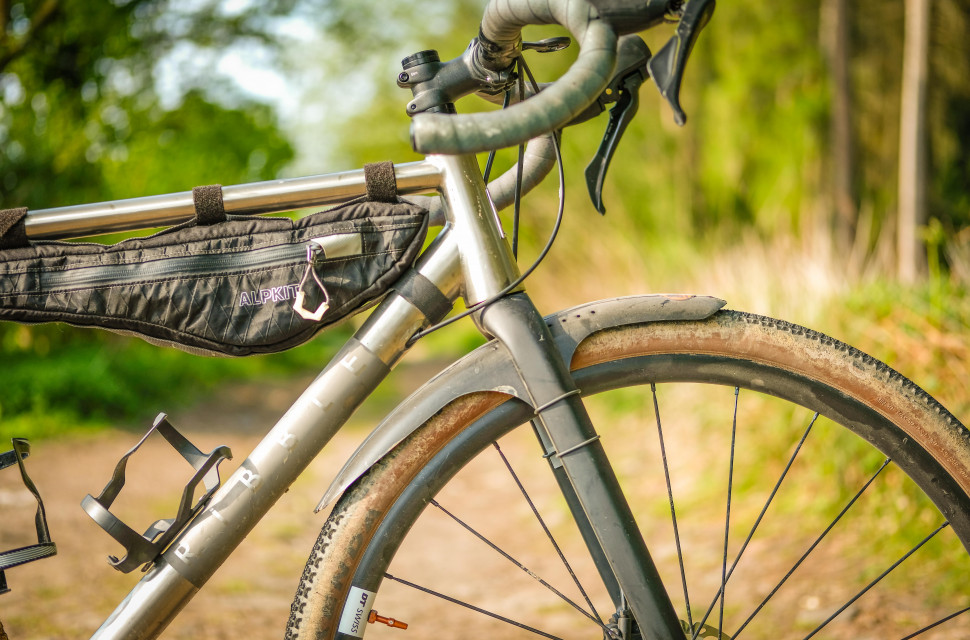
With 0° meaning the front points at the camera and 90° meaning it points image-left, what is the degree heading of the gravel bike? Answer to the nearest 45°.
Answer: approximately 270°
